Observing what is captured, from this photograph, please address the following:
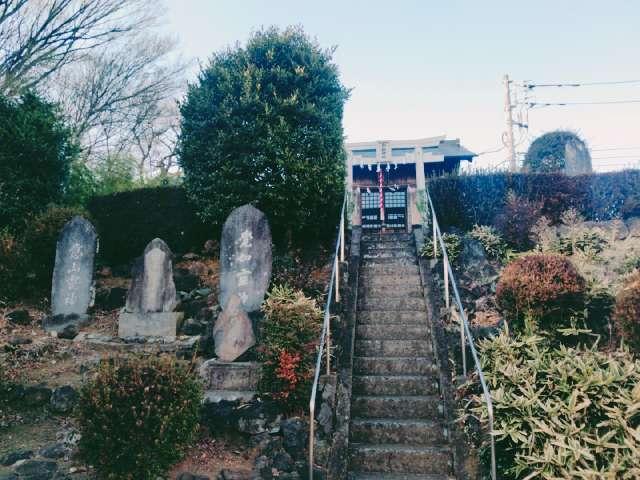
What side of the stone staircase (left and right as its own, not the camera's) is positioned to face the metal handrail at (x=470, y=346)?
left

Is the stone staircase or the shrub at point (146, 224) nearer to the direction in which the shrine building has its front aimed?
the stone staircase

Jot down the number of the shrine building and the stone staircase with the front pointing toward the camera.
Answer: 2

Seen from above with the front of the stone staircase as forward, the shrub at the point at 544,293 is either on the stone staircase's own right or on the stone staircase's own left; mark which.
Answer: on the stone staircase's own left

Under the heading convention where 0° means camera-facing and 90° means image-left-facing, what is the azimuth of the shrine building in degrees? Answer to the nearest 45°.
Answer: approximately 0°

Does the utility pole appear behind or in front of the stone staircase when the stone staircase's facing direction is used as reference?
behind

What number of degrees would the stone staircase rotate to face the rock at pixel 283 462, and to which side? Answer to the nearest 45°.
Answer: approximately 45° to its right

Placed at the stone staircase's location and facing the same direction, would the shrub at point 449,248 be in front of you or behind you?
behind

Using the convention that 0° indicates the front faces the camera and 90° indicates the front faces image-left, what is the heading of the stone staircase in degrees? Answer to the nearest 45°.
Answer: approximately 0°

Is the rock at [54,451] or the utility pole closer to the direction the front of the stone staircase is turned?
the rock
